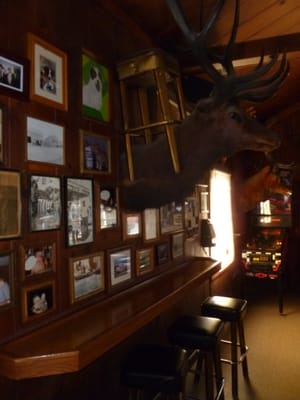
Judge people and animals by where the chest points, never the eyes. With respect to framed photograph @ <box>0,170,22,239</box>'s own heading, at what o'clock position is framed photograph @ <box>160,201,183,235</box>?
framed photograph @ <box>160,201,183,235</box> is roughly at 9 o'clock from framed photograph @ <box>0,170,22,239</box>.

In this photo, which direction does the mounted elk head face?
to the viewer's right

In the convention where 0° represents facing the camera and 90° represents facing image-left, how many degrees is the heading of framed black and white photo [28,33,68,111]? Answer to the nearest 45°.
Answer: approximately 315°

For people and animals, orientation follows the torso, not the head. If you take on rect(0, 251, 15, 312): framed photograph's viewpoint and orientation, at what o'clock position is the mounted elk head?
The mounted elk head is roughly at 10 o'clock from the framed photograph.

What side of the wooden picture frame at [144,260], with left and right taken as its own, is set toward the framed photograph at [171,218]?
left

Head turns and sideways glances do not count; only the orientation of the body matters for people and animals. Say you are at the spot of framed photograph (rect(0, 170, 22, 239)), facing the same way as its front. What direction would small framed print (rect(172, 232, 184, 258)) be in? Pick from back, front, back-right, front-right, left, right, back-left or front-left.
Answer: left

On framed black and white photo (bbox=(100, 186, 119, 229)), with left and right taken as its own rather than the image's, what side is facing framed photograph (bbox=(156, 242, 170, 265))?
left

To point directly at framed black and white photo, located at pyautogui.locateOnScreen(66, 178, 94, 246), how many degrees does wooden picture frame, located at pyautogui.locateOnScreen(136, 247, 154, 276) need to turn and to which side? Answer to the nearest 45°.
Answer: approximately 90° to its right

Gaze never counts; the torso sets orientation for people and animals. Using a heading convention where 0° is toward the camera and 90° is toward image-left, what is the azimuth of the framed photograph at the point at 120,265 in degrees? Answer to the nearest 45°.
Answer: approximately 315°
